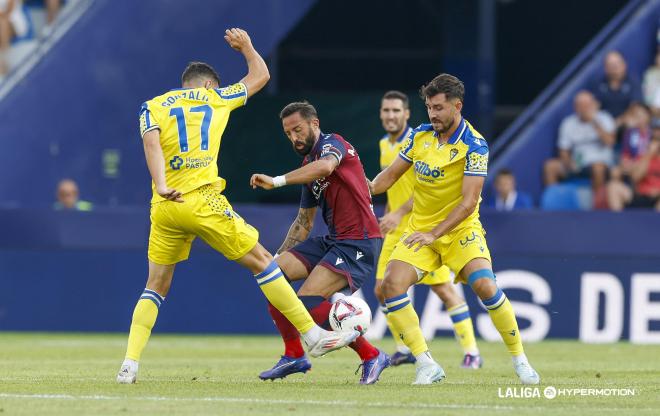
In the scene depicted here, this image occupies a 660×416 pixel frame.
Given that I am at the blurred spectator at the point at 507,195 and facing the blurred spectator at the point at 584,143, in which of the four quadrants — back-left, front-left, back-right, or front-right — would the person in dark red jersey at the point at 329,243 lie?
back-right

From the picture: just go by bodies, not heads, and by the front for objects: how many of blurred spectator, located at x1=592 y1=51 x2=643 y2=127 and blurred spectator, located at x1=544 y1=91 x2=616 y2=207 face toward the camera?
2

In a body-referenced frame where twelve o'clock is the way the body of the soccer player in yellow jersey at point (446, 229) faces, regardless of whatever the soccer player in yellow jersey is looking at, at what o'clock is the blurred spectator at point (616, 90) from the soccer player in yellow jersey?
The blurred spectator is roughly at 5 o'clock from the soccer player in yellow jersey.

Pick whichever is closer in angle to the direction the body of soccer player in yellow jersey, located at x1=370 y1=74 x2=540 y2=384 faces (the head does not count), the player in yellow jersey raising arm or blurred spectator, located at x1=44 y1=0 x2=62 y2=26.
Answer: the player in yellow jersey raising arm

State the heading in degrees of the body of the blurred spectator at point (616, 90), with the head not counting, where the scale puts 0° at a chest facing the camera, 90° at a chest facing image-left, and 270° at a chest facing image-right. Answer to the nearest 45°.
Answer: approximately 0°

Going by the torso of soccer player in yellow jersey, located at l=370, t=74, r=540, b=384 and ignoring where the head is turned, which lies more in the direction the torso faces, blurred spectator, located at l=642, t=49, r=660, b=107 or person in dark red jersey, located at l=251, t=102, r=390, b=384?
the person in dark red jersey

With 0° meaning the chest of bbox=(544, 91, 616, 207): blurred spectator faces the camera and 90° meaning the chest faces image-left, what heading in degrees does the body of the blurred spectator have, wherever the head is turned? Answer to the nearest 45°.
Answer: approximately 0°

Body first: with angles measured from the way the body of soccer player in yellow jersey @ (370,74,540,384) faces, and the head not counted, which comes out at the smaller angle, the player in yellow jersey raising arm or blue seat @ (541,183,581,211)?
the player in yellow jersey raising arm

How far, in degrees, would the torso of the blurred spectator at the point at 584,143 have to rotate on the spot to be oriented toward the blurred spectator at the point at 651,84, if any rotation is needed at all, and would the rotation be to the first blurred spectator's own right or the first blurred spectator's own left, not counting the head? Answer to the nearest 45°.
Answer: approximately 135° to the first blurred spectator's own left

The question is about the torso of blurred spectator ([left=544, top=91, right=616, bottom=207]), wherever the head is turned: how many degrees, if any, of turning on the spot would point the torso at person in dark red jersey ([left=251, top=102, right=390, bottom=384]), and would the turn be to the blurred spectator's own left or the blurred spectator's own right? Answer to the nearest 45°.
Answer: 0° — they already face them
